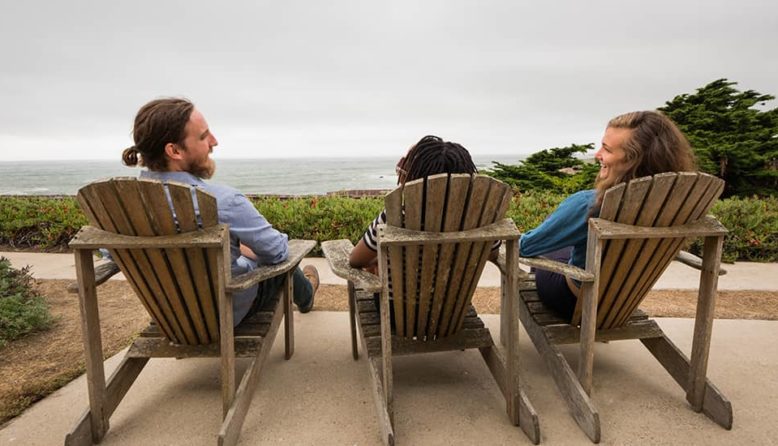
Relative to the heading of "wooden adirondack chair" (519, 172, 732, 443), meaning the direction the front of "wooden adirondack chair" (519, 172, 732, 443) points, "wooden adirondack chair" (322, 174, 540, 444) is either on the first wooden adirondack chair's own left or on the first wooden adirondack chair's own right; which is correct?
on the first wooden adirondack chair's own left

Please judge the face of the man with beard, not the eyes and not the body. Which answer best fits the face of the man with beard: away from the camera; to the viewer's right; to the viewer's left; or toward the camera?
to the viewer's right

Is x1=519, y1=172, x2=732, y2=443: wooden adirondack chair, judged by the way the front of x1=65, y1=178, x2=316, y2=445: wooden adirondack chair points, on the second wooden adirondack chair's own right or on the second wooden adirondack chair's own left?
on the second wooden adirondack chair's own right

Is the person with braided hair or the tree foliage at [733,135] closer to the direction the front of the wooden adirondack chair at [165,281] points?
the tree foliage

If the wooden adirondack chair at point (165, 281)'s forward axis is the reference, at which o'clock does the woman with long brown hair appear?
The woman with long brown hair is roughly at 2 o'clock from the wooden adirondack chair.

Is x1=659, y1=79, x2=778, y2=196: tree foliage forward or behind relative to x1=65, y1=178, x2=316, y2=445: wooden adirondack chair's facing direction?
forward

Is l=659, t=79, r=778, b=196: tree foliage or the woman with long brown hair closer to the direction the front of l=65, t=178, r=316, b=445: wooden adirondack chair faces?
the tree foliage

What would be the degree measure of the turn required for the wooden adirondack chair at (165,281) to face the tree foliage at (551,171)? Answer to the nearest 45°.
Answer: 0° — it already faces it

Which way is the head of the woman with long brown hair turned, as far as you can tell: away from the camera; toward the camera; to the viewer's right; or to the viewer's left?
to the viewer's left

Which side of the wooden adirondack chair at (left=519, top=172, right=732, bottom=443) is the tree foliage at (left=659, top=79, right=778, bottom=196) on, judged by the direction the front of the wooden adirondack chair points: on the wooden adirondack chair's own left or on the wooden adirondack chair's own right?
on the wooden adirondack chair's own right

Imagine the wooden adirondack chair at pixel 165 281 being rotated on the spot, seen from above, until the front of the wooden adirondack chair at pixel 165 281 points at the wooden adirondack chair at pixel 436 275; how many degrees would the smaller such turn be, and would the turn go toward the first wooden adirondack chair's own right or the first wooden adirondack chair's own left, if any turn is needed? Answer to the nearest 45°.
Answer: approximately 45° to the first wooden adirondack chair's own right

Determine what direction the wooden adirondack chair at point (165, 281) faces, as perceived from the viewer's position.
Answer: facing away from the viewer and to the right of the viewer

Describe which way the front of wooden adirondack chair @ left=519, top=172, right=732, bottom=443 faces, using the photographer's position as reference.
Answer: facing away from the viewer and to the left of the viewer

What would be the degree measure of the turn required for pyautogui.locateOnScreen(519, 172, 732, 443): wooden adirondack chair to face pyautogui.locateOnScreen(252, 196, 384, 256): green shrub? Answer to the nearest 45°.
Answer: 0° — it already faces it

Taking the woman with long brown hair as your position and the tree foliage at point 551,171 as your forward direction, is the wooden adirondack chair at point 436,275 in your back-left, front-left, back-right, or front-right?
back-left

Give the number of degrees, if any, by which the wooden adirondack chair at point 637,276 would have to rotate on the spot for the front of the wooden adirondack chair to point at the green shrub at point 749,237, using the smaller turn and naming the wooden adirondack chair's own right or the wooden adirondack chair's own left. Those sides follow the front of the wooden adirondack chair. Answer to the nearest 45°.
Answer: approximately 45° to the wooden adirondack chair's own right

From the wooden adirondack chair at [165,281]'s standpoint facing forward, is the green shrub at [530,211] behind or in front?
in front
